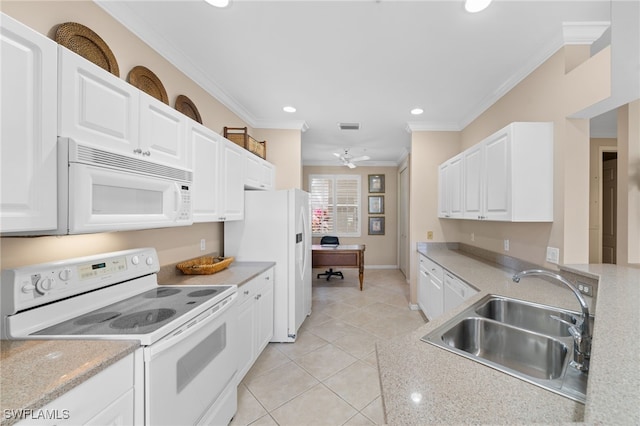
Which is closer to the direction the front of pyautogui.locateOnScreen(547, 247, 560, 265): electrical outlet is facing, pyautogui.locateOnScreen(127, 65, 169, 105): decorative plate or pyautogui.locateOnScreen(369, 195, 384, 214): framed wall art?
the decorative plate

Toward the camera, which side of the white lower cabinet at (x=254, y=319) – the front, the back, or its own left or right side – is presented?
right

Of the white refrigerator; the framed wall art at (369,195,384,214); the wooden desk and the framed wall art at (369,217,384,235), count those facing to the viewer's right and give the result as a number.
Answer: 1

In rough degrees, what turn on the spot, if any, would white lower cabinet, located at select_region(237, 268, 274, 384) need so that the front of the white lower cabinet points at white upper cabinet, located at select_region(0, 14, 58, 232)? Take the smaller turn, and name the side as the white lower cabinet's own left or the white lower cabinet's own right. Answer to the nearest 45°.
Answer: approximately 135° to the white lower cabinet's own right

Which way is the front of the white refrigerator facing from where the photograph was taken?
facing to the right of the viewer

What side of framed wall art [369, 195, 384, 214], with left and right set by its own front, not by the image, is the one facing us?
front

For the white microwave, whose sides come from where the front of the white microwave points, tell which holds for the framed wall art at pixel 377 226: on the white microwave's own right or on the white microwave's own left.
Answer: on the white microwave's own left

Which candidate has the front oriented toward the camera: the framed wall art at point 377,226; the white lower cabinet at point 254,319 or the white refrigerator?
the framed wall art

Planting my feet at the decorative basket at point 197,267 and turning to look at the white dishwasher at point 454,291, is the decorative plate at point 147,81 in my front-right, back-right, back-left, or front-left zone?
back-right

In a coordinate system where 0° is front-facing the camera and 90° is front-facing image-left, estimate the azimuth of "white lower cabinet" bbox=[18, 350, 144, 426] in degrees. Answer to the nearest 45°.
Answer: approximately 315°

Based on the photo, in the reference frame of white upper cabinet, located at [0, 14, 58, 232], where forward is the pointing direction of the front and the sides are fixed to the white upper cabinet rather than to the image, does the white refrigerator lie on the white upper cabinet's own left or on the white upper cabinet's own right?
on the white upper cabinet's own left

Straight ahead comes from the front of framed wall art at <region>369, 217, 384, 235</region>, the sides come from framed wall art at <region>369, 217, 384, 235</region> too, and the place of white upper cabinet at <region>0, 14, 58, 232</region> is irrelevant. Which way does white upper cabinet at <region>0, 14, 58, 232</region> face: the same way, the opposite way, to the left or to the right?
to the left

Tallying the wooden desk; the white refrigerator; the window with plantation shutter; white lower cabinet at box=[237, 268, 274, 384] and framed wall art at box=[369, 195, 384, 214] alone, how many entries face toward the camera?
2

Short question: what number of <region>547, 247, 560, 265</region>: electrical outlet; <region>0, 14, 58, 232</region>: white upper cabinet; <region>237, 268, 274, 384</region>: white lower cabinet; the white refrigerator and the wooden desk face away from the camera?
1

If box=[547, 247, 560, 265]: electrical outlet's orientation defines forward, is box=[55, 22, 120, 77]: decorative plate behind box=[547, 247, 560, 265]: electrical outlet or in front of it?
in front
